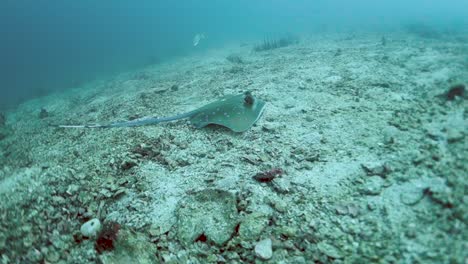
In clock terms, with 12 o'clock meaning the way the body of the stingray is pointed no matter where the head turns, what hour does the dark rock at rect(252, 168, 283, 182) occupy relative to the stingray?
The dark rock is roughly at 3 o'clock from the stingray.

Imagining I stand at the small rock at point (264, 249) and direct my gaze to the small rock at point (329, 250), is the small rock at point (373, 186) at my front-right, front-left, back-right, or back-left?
front-left

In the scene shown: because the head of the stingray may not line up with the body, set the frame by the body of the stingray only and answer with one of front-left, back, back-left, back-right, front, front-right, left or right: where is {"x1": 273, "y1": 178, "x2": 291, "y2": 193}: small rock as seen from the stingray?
right

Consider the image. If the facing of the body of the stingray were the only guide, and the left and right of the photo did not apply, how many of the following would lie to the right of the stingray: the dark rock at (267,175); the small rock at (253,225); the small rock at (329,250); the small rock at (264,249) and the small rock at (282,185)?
5

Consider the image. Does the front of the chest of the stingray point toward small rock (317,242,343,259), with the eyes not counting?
no

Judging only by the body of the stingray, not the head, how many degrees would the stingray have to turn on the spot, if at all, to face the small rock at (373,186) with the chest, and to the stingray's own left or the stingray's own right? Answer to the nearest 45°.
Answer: approximately 90° to the stingray's own right

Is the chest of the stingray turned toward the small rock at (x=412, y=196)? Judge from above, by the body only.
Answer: no

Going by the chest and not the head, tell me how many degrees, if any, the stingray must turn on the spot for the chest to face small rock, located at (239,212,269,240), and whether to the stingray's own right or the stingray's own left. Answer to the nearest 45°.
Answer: approximately 90° to the stingray's own right

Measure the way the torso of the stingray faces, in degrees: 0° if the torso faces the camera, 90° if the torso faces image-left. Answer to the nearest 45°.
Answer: approximately 270°

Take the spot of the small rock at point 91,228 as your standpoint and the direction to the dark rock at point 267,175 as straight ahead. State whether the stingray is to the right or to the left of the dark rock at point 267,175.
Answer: left

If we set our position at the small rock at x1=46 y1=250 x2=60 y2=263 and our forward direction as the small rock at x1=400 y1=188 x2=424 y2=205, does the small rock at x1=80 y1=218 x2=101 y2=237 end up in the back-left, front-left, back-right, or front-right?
front-left

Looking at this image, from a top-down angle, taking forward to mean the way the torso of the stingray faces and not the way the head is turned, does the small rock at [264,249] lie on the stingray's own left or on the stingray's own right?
on the stingray's own right

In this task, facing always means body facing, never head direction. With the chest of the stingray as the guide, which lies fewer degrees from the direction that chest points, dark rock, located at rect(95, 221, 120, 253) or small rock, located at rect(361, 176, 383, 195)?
the small rock
